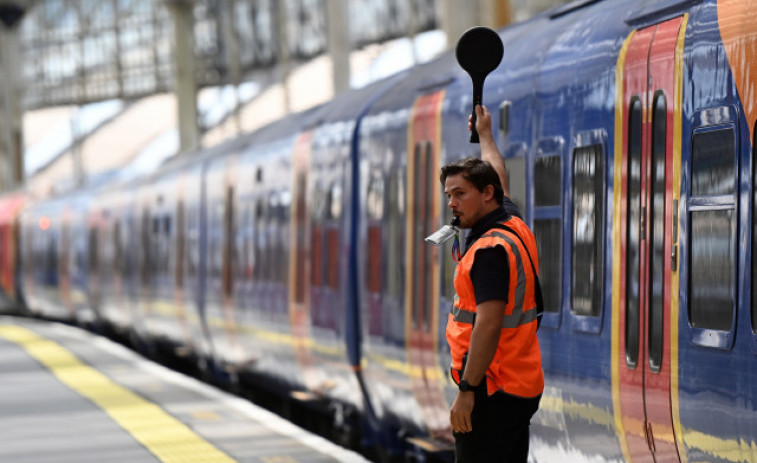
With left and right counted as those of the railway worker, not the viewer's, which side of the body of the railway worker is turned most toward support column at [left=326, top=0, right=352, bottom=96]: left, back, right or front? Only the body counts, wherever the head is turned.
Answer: right

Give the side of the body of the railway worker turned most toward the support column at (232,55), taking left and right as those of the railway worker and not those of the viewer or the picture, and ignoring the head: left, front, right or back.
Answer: right

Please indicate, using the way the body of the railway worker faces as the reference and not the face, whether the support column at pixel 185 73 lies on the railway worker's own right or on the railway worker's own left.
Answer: on the railway worker's own right

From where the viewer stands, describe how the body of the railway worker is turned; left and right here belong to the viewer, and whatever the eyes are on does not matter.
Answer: facing to the left of the viewer
